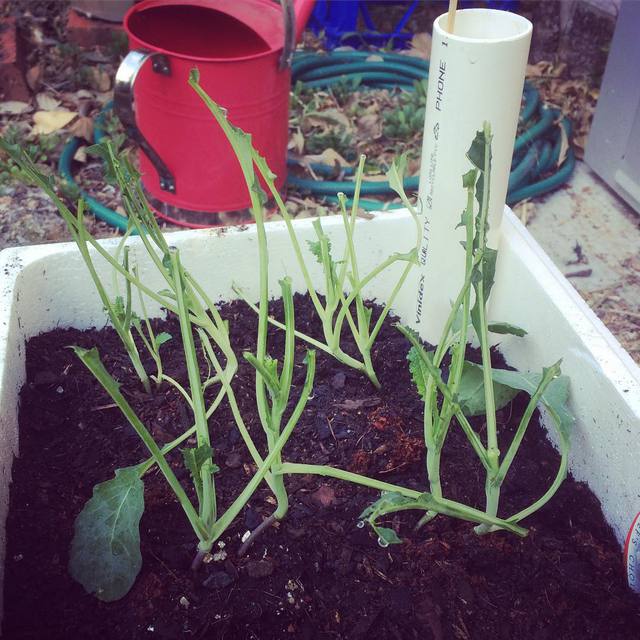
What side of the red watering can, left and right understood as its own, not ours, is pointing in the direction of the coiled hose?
front

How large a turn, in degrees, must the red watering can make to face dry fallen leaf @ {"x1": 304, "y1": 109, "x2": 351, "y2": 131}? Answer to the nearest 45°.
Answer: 0° — it already faces it

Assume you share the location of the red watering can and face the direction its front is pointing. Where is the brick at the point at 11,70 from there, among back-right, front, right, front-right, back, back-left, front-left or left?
left

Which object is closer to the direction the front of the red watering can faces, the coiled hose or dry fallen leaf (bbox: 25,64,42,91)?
the coiled hose

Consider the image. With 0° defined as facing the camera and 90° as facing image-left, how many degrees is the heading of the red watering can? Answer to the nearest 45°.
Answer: approximately 225°

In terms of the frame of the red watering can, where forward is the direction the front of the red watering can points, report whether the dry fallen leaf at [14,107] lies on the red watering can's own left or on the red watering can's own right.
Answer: on the red watering can's own left

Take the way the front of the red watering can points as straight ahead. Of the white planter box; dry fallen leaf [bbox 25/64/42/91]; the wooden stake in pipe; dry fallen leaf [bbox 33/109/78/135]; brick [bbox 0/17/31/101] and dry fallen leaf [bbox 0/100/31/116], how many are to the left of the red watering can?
4

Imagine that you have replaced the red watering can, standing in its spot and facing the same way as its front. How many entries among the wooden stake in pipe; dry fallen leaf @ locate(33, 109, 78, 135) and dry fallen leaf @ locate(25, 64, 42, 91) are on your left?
2

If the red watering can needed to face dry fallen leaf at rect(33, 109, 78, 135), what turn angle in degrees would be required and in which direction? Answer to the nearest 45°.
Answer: approximately 90° to its left

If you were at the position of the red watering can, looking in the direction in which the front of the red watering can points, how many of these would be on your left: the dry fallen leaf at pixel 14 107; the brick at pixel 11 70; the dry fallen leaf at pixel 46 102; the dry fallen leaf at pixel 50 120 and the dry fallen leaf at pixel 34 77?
5

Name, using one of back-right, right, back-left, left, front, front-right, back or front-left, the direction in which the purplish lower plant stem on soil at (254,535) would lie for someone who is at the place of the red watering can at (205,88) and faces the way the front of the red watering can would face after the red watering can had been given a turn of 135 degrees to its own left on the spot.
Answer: left

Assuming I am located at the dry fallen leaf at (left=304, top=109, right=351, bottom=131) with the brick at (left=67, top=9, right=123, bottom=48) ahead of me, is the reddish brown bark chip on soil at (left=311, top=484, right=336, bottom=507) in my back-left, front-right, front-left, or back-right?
back-left

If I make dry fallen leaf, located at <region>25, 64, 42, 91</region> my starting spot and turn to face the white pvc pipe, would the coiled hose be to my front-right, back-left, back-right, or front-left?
front-left
